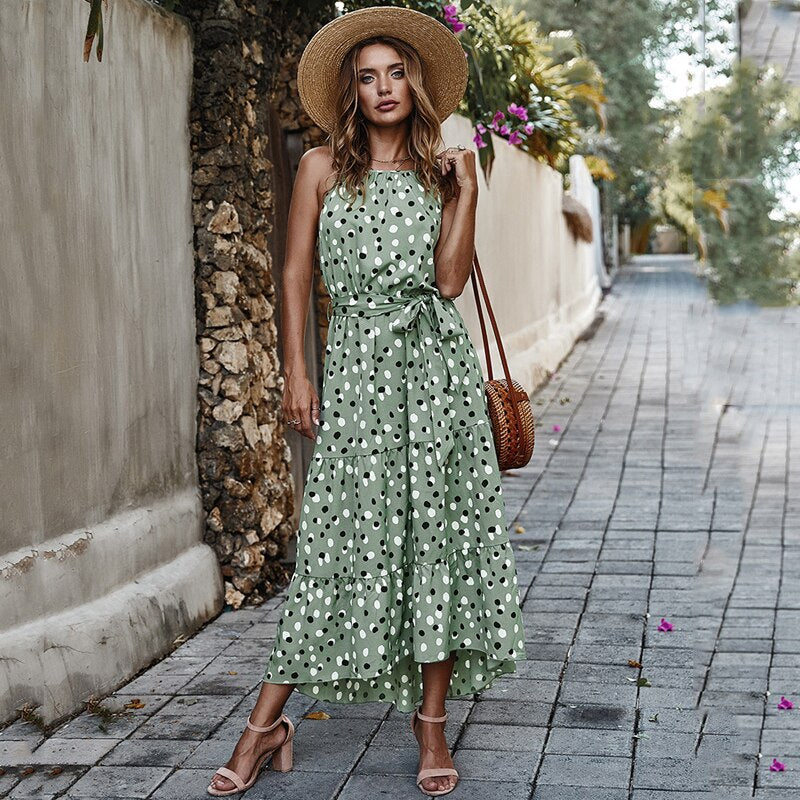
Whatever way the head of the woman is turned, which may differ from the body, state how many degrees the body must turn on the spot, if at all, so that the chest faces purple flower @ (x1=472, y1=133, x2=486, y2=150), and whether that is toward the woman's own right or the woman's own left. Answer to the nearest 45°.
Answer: approximately 180°

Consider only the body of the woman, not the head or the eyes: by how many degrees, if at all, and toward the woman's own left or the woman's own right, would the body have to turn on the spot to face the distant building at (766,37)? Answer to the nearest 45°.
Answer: approximately 135° to the woman's own left

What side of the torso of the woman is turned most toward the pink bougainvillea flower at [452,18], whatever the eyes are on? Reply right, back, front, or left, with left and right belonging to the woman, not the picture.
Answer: back

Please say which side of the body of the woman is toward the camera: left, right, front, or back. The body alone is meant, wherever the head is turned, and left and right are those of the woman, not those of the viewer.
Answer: front
